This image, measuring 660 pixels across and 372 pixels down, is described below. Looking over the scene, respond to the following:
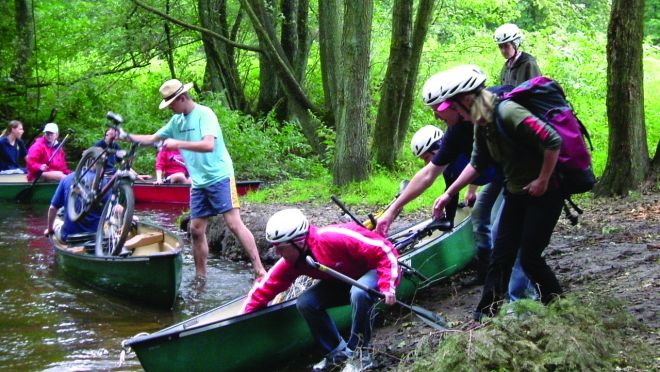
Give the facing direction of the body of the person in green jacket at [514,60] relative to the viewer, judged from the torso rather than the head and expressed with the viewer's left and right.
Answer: facing the viewer and to the left of the viewer

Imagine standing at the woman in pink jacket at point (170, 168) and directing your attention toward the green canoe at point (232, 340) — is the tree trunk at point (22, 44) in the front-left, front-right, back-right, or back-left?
back-right

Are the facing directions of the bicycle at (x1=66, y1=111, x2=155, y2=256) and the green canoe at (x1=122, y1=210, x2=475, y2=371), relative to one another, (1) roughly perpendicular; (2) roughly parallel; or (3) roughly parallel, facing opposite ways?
roughly perpendicular

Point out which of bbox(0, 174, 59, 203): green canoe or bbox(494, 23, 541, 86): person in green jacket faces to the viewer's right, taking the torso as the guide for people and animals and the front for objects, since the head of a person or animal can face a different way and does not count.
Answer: the green canoe

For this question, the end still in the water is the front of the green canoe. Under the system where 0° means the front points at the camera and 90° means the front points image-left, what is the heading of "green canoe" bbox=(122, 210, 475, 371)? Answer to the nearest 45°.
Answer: approximately 45°

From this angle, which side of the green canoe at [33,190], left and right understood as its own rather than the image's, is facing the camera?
right

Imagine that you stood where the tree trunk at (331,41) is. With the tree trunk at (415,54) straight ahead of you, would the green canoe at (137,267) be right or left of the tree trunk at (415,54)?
right
